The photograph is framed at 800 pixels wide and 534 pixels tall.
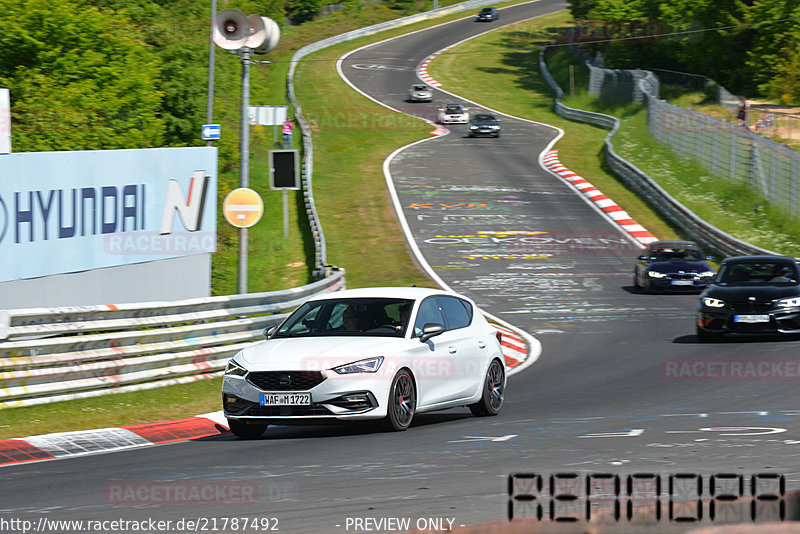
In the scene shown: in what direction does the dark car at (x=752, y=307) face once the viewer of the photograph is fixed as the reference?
facing the viewer

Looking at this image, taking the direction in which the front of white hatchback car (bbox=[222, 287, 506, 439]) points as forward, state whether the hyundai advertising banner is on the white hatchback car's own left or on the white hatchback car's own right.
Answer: on the white hatchback car's own right

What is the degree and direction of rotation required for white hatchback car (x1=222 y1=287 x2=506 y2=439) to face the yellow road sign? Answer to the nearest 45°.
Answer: approximately 135° to its right

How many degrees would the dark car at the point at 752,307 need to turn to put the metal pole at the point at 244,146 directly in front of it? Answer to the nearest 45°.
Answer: approximately 90° to its right

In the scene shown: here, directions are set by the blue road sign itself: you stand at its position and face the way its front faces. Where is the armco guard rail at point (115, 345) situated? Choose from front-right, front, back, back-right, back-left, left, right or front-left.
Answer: front

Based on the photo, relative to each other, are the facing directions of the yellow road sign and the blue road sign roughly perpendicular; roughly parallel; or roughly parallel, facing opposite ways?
roughly parallel

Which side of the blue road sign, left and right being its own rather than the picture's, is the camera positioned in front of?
front

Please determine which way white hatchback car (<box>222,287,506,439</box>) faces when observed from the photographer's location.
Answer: facing the viewer and to the left of the viewer

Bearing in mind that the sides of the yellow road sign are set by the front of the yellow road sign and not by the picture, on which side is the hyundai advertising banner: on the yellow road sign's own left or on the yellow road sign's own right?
on the yellow road sign's own right

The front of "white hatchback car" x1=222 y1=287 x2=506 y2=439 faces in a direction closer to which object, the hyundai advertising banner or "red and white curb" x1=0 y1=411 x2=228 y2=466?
the red and white curb

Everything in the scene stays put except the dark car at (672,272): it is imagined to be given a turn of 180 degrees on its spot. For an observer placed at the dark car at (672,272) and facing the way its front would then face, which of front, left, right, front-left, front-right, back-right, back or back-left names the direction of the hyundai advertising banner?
back-left

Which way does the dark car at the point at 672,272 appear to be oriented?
toward the camera

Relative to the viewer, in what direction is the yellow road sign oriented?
toward the camera
